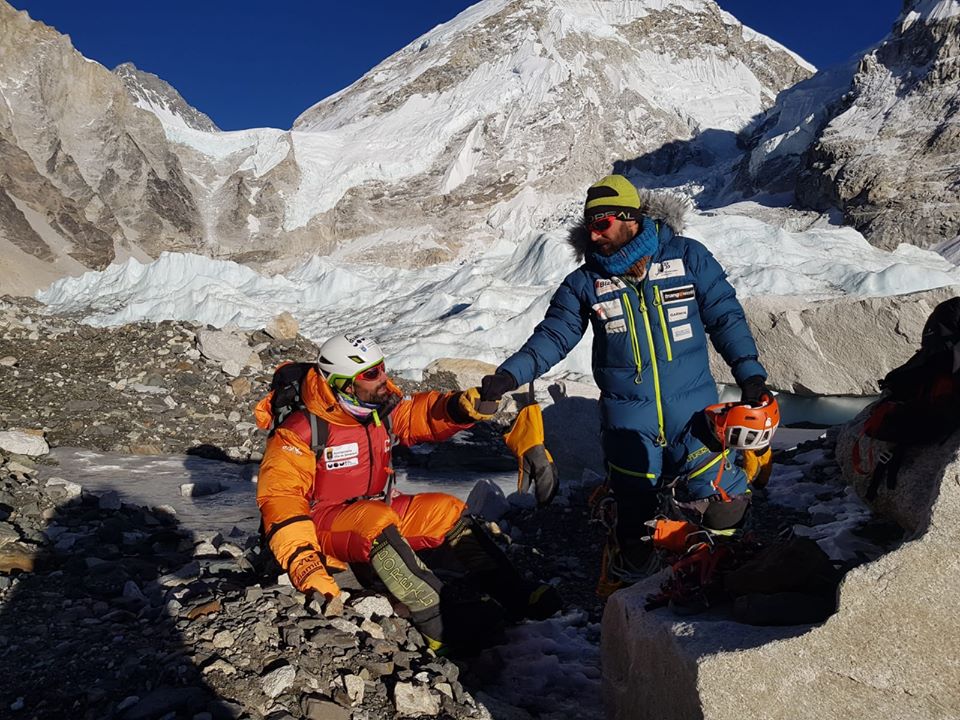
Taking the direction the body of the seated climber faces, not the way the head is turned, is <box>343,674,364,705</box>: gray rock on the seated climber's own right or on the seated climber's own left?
on the seated climber's own right

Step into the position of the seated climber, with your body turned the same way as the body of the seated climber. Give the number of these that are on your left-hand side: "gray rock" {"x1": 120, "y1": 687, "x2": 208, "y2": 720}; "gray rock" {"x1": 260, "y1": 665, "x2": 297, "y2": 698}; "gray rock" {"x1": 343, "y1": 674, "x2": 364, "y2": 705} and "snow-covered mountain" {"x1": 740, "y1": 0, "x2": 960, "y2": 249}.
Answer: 1

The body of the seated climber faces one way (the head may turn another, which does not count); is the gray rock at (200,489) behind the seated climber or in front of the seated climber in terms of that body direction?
behind

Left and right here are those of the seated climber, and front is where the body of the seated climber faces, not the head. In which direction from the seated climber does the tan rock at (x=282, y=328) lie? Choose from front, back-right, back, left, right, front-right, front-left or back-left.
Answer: back-left

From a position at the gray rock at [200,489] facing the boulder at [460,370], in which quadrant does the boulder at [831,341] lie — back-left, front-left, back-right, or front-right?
front-right

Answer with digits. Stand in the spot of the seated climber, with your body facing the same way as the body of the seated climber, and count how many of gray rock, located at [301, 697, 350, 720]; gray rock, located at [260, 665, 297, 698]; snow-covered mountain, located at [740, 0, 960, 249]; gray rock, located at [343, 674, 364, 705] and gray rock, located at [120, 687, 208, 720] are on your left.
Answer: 1

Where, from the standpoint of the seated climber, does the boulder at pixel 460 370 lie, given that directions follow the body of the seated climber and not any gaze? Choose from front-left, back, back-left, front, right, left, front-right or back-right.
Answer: back-left

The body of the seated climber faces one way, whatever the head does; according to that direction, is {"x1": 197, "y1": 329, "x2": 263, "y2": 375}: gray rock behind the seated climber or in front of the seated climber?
behind

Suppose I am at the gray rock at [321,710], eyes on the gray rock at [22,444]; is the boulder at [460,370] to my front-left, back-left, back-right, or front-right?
front-right

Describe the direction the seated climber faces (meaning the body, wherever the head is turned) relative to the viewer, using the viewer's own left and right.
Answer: facing the viewer and to the right of the viewer

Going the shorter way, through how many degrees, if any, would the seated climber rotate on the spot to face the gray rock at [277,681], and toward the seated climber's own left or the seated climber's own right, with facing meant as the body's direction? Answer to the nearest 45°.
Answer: approximately 45° to the seated climber's own right

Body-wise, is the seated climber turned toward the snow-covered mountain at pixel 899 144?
no

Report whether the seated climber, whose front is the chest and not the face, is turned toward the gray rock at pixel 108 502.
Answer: no

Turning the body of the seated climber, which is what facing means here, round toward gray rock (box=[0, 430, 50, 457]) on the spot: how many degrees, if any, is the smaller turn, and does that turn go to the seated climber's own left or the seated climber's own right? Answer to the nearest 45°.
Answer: approximately 180°

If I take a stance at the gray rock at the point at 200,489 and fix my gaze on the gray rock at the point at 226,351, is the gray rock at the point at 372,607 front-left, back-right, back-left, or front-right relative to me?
back-right

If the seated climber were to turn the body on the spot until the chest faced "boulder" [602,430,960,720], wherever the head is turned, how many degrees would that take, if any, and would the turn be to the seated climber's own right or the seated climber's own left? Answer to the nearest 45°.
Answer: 0° — they already face it

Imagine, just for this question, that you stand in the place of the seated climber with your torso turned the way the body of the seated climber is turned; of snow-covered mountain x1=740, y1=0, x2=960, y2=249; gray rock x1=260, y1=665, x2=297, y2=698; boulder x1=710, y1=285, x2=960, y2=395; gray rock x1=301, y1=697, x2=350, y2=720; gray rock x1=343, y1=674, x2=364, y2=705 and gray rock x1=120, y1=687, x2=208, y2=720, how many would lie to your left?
2

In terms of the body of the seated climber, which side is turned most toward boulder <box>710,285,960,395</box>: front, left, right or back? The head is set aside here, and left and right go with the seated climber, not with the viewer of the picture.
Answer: left

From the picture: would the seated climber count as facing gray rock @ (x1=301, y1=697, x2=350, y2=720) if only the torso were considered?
no

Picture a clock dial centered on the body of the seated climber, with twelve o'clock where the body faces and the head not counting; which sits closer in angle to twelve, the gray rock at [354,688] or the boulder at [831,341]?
the gray rock

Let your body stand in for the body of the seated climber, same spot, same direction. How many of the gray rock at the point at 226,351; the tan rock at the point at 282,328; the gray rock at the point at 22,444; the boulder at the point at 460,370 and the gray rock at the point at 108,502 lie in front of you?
0
